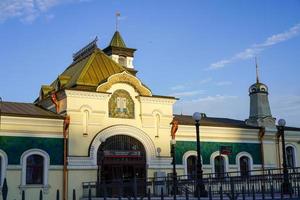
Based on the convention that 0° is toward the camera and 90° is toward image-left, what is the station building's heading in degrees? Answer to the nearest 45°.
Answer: approximately 315°

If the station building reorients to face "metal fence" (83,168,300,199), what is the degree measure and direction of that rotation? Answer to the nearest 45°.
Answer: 0° — it already faces it
